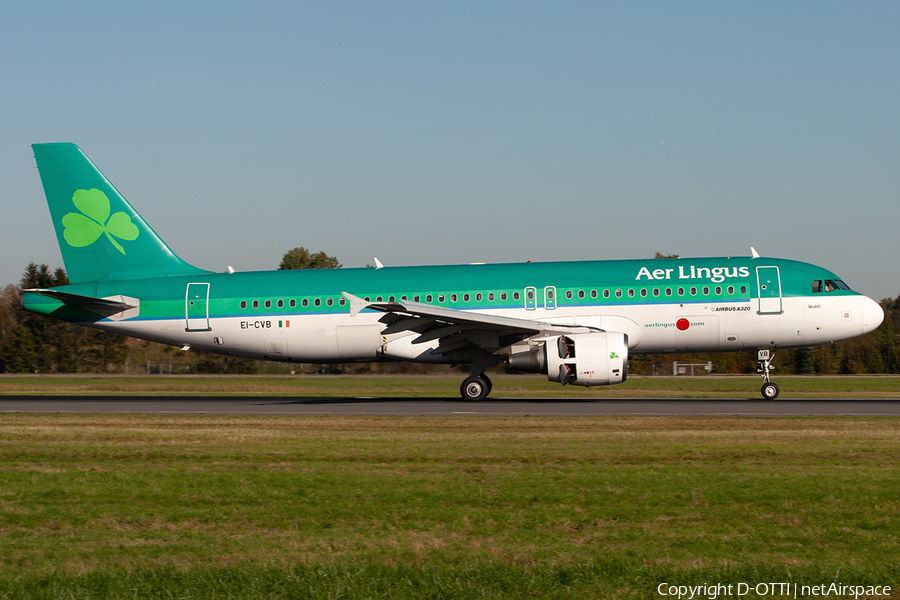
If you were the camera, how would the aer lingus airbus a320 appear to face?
facing to the right of the viewer
